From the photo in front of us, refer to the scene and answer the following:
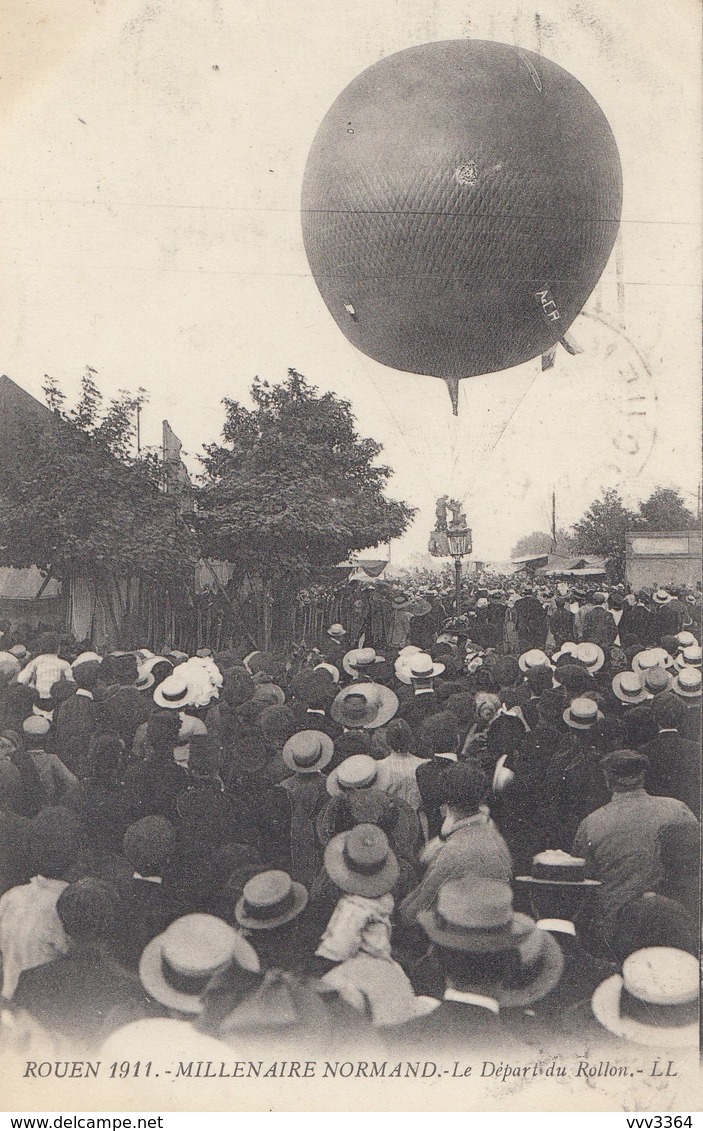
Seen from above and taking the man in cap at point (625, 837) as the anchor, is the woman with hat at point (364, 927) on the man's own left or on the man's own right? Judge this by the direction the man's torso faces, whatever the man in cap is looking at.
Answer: on the man's own left

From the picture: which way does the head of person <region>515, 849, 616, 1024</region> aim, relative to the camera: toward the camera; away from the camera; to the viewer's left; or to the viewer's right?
away from the camera

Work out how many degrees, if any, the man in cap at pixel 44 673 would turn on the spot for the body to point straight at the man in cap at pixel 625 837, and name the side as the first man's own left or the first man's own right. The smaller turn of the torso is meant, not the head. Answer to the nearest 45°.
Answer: approximately 135° to the first man's own right

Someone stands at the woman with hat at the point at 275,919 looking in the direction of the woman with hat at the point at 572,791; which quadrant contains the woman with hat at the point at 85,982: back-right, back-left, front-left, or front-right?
back-left

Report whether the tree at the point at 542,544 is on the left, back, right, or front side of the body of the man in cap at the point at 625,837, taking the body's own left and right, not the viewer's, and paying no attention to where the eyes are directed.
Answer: front

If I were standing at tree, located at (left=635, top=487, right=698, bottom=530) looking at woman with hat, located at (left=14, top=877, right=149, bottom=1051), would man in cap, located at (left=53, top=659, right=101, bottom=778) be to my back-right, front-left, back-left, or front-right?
front-right

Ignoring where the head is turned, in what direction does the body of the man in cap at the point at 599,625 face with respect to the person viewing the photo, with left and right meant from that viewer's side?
facing away from the viewer

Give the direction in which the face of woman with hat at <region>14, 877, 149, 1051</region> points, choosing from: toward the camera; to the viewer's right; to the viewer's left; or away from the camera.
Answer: away from the camera

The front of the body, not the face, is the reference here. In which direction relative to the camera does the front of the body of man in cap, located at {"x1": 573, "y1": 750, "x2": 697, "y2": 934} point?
away from the camera

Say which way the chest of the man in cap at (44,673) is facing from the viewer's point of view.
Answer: away from the camera
